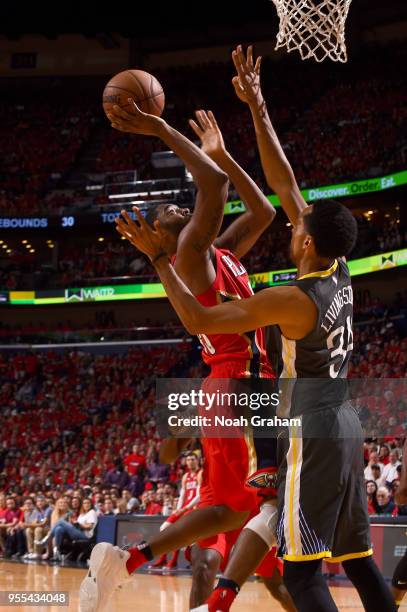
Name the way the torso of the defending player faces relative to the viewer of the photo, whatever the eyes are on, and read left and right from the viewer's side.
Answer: facing away from the viewer and to the left of the viewer

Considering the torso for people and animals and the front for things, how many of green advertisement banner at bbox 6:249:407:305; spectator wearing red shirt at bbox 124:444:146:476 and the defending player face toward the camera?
2

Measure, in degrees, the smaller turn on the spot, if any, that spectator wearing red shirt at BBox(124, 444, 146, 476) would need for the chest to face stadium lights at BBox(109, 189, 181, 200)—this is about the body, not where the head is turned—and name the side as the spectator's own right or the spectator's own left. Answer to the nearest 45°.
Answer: approximately 180°

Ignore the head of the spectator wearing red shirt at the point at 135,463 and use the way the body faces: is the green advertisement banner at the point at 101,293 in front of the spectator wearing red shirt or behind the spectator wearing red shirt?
behind

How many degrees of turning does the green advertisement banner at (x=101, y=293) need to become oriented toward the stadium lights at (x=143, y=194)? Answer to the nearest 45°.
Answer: approximately 180°

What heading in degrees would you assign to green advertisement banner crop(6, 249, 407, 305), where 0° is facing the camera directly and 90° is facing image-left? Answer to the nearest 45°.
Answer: approximately 0°

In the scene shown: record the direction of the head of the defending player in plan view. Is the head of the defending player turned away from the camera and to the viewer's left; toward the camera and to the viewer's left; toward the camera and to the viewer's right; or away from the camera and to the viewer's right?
away from the camera and to the viewer's left

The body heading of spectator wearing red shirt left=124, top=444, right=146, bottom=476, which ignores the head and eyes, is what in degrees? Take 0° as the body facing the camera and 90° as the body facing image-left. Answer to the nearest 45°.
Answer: approximately 0°

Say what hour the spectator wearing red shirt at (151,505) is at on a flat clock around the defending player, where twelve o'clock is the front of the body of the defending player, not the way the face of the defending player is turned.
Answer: The spectator wearing red shirt is roughly at 1 o'clock from the defending player.

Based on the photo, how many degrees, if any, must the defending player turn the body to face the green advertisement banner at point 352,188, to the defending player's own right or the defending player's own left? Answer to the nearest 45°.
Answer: approximately 45° to the defending player's own right

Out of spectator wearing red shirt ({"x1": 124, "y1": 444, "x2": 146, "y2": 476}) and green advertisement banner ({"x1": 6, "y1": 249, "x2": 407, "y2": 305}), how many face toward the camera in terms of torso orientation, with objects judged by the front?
2

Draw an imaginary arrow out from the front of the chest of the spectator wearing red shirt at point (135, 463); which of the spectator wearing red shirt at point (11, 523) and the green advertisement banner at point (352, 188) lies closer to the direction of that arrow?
the spectator wearing red shirt
